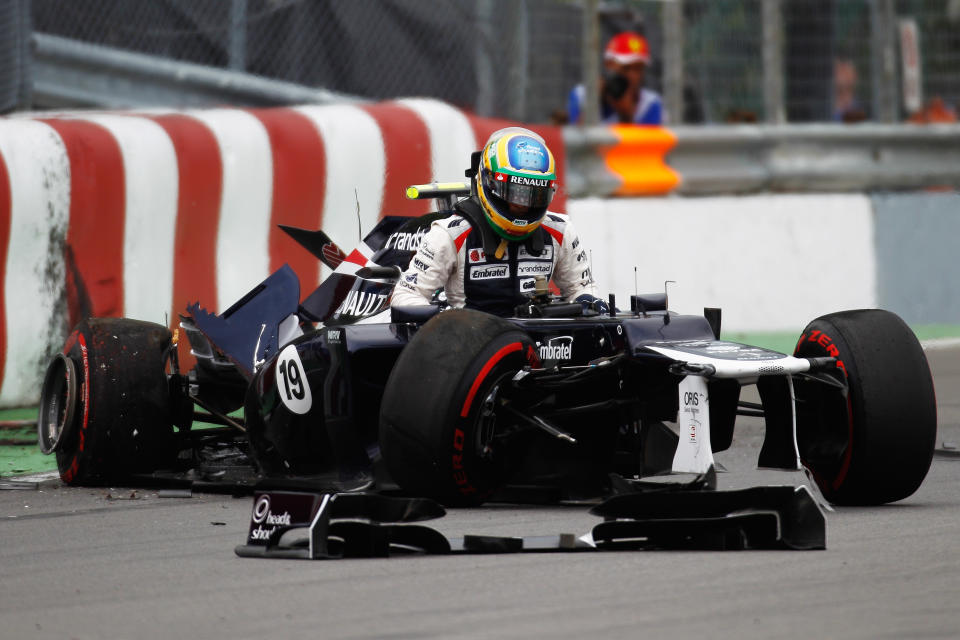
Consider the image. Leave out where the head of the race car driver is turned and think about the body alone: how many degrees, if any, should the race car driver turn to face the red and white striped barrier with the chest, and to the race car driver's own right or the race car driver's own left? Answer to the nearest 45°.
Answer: approximately 135° to the race car driver's own right

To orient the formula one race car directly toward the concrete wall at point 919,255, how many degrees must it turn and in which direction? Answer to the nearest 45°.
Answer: approximately 90° to its left

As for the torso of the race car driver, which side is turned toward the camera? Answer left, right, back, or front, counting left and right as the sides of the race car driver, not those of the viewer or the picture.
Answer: front

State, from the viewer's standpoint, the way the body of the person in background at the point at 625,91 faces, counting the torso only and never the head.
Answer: toward the camera

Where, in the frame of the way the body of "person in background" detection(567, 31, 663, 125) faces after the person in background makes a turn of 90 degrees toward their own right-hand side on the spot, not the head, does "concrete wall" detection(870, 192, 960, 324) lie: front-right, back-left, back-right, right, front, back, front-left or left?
back

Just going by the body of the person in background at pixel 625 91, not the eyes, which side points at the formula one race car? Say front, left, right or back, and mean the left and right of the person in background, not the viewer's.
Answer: front

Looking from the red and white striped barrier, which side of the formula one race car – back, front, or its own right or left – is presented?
back

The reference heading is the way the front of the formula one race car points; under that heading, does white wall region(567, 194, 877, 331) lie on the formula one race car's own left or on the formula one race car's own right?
on the formula one race car's own left

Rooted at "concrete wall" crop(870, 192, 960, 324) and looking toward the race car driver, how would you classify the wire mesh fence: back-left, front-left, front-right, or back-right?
front-right

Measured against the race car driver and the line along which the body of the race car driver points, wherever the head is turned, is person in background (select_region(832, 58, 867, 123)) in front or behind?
behind
